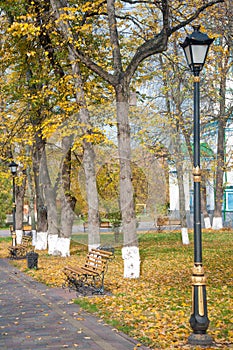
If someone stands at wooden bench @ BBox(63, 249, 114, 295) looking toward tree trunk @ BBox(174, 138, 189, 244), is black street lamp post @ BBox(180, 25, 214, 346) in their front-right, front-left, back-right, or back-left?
back-right

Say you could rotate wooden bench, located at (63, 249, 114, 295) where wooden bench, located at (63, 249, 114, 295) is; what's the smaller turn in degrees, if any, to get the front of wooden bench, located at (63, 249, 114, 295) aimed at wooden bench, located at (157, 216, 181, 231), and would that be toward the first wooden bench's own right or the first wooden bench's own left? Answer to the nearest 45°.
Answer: approximately 135° to the first wooden bench's own right

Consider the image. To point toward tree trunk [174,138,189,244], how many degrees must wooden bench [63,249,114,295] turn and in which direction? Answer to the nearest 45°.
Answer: approximately 135° to its right

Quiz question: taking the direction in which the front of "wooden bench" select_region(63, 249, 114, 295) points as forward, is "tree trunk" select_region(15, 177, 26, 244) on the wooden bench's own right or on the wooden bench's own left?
on the wooden bench's own right

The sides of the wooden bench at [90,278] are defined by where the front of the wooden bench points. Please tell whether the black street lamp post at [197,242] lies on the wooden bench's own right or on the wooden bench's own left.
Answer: on the wooden bench's own left

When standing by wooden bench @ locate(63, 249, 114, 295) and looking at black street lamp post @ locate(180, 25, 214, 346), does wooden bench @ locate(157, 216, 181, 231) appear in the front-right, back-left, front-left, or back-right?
back-left

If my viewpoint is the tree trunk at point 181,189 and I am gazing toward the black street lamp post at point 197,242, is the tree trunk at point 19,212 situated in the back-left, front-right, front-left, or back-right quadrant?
front-right

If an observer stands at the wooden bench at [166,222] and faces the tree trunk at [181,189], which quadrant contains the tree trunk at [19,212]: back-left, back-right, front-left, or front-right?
front-right
